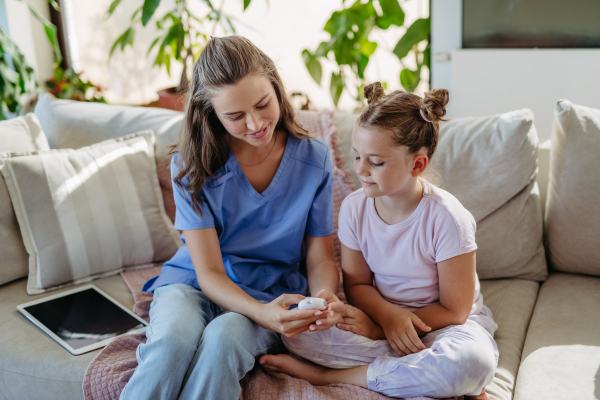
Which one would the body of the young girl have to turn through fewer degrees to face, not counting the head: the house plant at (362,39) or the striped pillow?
the striped pillow

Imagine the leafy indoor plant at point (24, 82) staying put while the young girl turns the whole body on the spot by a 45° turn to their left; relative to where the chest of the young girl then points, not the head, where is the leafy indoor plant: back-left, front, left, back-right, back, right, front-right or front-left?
back-right

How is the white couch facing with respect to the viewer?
toward the camera

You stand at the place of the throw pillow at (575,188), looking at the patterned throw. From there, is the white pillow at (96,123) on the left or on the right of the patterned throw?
right

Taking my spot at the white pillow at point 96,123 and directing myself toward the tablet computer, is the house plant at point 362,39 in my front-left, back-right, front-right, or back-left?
back-left

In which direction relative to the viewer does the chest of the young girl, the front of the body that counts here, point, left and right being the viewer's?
facing the viewer and to the left of the viewer

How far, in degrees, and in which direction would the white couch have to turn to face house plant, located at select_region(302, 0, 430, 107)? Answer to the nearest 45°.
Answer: approximately 180°

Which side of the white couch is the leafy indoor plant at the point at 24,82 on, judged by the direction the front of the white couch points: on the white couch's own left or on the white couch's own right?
on the white couch's own right

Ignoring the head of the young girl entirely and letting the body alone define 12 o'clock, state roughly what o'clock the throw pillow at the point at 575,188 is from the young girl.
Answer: The throw pillow is roughly at 6 o'clock from the young girl.

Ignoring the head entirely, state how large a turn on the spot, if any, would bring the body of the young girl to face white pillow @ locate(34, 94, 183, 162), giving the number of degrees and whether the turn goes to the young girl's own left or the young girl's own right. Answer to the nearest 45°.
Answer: approximately 90° to the young girl's own right
